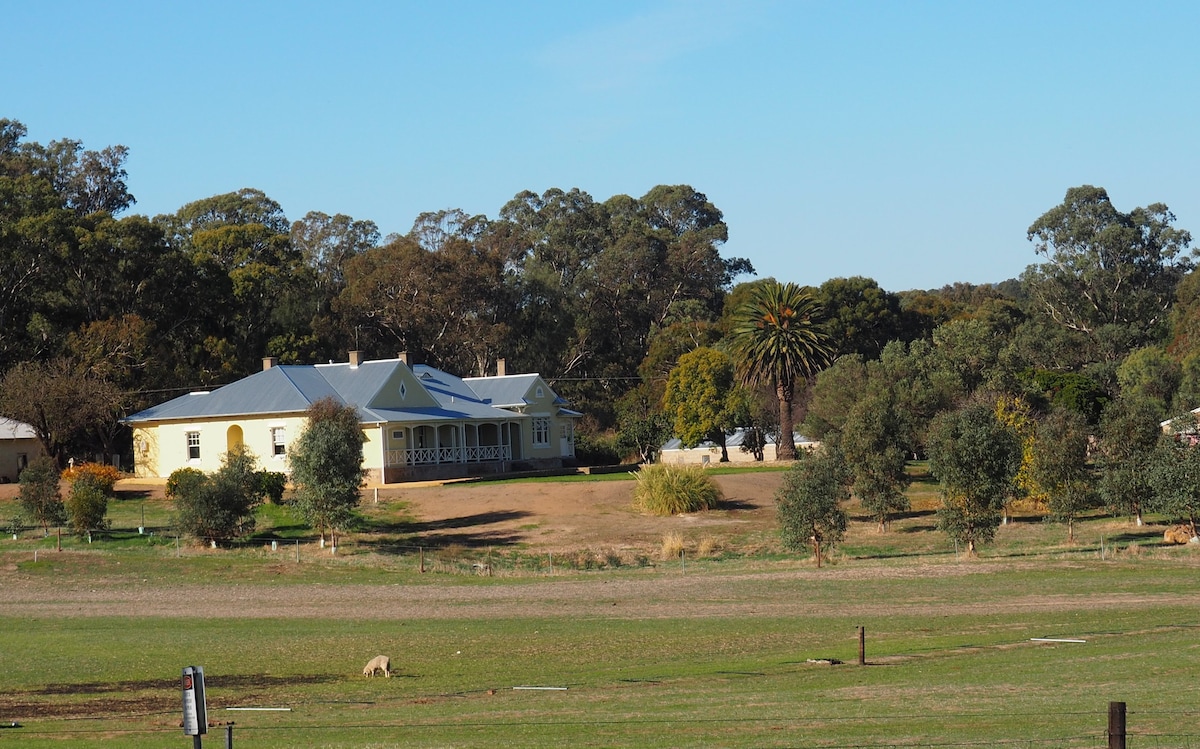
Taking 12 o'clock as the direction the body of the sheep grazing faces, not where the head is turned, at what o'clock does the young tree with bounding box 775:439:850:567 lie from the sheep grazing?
The young tree is roughly at 4 o'clock from the sheep grazing.

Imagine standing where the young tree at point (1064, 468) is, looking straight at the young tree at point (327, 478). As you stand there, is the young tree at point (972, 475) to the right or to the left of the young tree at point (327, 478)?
left

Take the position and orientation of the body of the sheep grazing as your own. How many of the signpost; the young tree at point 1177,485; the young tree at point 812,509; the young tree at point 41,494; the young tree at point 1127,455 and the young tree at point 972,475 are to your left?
1

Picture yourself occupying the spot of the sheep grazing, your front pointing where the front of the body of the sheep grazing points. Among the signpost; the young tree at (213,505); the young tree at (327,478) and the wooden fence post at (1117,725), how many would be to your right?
2

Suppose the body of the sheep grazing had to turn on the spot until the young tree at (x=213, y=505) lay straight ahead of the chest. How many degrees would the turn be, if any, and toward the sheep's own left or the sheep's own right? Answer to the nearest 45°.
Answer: approximately 90° to the sheep's own right

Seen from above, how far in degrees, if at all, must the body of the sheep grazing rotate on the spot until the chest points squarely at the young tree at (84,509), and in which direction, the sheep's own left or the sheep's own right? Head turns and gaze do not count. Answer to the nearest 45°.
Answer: approximately 90° to the sheep's own right

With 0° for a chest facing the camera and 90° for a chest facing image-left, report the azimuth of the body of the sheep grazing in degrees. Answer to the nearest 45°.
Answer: approximately 90°

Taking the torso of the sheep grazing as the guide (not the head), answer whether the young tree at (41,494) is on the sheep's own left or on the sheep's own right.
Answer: on the sheep's own right

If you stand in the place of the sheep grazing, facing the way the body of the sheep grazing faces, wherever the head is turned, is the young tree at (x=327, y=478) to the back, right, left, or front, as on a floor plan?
right

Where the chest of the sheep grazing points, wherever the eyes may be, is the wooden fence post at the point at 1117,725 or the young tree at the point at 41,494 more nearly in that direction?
the young tree

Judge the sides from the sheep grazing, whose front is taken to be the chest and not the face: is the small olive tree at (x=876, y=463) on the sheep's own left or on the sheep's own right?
on the sheep's own right

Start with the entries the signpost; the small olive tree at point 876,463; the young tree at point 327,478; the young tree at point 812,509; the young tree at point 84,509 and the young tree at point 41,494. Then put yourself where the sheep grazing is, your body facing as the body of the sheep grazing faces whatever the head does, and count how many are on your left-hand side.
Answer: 1

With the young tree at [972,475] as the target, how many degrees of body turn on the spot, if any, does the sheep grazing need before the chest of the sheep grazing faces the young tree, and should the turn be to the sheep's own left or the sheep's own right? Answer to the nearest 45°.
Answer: approximately 135° to the sheep's own right

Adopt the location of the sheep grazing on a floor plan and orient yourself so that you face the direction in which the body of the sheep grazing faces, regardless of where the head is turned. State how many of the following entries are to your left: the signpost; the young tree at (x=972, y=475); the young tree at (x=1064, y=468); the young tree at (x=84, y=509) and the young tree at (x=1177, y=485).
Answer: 1

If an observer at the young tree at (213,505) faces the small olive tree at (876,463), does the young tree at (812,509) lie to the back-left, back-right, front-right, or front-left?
front-right

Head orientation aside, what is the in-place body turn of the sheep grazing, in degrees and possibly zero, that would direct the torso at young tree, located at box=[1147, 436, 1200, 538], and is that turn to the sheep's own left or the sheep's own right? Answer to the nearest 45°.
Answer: approximately 135° to the sheep's own right
